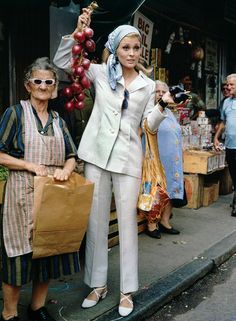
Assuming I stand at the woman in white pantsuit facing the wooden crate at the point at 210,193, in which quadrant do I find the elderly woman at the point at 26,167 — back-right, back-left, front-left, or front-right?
back-left

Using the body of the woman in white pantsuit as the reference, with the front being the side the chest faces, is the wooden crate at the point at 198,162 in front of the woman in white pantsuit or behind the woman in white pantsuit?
behind

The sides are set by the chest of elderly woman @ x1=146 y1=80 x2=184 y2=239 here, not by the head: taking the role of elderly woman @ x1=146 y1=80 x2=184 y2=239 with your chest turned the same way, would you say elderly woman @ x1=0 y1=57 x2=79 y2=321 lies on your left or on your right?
on your right

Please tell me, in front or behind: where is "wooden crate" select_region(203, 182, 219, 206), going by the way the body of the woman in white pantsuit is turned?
behind

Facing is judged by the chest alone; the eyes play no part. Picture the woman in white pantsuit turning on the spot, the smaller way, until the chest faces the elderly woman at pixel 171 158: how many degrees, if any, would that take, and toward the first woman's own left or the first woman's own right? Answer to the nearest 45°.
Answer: approximately 180°

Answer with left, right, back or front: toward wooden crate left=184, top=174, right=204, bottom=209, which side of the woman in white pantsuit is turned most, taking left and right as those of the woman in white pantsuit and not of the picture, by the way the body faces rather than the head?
back

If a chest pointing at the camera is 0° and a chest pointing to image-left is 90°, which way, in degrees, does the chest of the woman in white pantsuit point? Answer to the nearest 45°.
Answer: approximately 0°

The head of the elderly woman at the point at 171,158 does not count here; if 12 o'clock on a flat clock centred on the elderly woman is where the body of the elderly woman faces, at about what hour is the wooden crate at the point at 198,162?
The wooden crate is roughly at 8 o'clock from the elderly woman.
